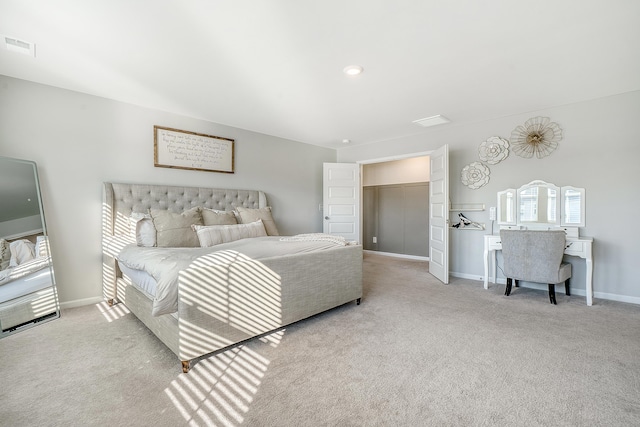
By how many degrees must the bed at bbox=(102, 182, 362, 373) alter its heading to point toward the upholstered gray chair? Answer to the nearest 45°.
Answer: approximately 45° to its left

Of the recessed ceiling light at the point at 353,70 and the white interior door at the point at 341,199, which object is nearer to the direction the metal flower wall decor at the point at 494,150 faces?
the recessed ceiling light

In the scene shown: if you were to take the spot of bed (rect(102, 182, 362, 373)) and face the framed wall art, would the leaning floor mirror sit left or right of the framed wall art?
left

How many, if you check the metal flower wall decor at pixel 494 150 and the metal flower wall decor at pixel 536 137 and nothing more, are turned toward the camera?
2

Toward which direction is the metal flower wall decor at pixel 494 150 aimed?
toward the camera

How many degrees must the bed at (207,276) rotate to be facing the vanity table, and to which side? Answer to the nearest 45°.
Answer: approximately 45° to its left

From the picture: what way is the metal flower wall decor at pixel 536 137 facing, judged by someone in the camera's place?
facing the viewer

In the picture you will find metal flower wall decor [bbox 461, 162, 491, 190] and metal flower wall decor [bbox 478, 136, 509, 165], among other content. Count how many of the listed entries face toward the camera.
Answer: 2

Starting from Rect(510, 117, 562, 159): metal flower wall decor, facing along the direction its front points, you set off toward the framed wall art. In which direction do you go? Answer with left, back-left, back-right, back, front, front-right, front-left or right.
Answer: front-right

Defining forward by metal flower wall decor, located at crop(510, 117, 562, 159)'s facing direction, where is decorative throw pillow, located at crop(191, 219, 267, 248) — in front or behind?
in front
